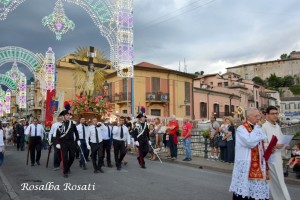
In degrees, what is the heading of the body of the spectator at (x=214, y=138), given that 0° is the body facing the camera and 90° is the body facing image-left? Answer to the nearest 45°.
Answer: approximately 45°

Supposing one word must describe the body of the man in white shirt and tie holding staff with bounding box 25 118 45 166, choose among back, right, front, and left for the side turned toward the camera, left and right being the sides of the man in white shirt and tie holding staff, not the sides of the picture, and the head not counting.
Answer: front

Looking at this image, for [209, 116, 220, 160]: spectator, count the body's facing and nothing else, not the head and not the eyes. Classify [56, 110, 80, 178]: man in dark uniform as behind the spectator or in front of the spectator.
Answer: in front

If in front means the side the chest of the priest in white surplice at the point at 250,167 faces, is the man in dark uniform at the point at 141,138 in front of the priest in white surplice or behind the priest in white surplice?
behind

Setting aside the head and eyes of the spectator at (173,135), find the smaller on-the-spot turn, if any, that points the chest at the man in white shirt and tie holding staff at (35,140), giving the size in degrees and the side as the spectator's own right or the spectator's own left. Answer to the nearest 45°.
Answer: approximately 45° to the spectator's own right

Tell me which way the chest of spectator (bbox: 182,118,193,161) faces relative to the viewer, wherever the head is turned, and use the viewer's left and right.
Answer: facing the viewer and to the left of the viewer

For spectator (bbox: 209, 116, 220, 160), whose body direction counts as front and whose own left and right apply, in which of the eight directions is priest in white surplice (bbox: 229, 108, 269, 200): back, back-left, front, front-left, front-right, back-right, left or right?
front-left

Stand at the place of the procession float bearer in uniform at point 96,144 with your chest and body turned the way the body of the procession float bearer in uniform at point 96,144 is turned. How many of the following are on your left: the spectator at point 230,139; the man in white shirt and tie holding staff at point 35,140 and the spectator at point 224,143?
2

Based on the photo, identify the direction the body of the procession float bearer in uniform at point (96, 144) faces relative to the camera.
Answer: toward the camera

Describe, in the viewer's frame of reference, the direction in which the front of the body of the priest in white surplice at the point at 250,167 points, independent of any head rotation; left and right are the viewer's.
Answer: facing the viewer and to the right of the viewer

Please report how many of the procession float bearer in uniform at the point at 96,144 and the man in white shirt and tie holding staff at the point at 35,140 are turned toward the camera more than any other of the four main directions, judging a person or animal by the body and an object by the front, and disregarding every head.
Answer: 2

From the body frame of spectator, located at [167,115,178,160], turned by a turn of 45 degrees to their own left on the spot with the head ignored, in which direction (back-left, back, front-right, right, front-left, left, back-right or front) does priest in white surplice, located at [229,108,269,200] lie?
front

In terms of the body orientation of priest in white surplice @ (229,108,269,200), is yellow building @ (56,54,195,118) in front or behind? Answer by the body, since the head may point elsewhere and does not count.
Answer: behind

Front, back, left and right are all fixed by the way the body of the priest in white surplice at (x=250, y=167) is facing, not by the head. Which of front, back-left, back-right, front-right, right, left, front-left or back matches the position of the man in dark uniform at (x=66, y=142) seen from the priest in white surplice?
back
